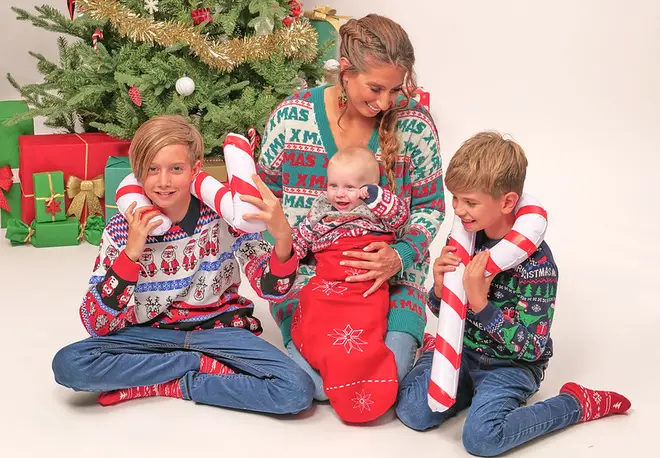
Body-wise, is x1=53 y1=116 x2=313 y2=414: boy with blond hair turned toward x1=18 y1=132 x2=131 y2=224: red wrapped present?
no

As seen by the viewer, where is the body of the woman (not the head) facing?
toward the camera

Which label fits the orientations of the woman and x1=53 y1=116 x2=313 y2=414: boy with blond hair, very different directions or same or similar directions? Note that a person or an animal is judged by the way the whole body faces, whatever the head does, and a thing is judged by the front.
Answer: same or similar directions

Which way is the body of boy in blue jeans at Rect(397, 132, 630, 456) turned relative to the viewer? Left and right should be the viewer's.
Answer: facing the viewer and to the left of the viewer

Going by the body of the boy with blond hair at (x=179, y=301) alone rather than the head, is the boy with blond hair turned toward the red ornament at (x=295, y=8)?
no

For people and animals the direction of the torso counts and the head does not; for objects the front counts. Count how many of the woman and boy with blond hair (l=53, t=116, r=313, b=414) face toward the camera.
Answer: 2

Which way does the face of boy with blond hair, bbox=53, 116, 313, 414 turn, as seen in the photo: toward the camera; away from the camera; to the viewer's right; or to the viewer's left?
toward the camera

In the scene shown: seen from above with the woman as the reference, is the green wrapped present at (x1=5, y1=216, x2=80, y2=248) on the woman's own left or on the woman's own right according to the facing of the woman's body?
on the woman's own right

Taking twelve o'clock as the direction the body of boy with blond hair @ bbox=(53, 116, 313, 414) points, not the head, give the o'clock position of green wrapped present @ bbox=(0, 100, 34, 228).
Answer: The green wrapped present is roughly at 5 o'clock from the boy with blond hair.

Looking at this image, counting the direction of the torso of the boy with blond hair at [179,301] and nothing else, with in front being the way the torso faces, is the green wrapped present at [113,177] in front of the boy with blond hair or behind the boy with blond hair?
behind

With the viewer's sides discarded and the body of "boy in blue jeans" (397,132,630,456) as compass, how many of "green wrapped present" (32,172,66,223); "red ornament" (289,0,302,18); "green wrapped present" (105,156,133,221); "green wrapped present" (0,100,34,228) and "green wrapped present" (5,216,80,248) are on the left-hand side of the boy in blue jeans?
0

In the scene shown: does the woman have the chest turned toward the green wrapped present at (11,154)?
no

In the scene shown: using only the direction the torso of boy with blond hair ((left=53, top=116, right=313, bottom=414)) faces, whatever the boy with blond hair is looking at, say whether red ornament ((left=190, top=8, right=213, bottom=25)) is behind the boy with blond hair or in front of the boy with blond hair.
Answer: behind

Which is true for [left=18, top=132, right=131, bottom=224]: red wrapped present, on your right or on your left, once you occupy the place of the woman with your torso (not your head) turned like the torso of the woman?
on your right

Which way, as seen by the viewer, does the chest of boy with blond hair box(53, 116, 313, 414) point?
toward the camera
